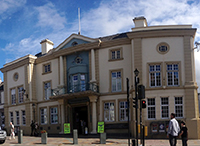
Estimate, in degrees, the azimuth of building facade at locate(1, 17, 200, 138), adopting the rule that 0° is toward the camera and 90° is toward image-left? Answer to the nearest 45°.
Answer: approximately 45°
